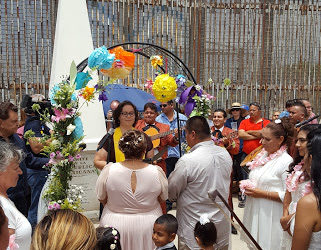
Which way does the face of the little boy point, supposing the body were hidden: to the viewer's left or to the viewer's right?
to the viewer's left

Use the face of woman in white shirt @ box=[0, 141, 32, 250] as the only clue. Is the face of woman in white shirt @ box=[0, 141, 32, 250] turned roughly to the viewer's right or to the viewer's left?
to the viewer's right

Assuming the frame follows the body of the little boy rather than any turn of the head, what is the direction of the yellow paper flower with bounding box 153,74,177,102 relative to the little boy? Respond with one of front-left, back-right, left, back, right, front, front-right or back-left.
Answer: back-right

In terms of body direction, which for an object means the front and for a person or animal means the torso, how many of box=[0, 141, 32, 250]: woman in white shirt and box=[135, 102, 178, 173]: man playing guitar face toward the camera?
1

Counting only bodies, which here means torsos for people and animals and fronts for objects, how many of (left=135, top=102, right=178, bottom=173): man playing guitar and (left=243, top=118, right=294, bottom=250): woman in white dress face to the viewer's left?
1

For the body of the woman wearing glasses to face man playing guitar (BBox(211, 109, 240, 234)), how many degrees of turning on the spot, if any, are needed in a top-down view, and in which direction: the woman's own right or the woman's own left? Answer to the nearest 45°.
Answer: approximately 135° to the woman's own left

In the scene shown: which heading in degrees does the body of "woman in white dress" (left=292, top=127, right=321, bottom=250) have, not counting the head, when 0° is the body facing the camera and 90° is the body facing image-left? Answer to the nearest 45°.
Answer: approximately 135°
